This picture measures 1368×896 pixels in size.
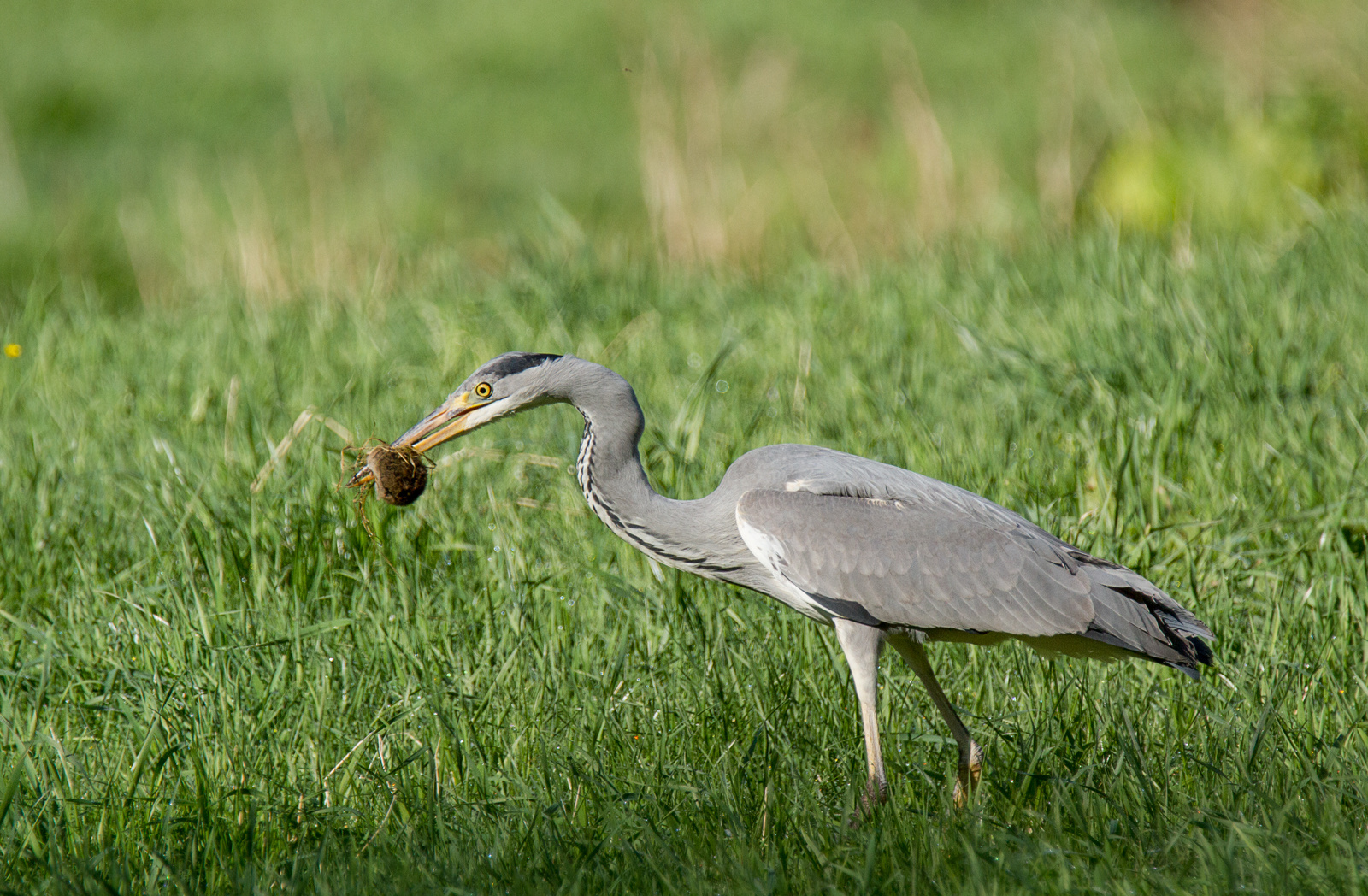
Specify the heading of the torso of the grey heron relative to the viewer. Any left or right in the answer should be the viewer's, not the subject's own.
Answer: facing to the left of the viewer
